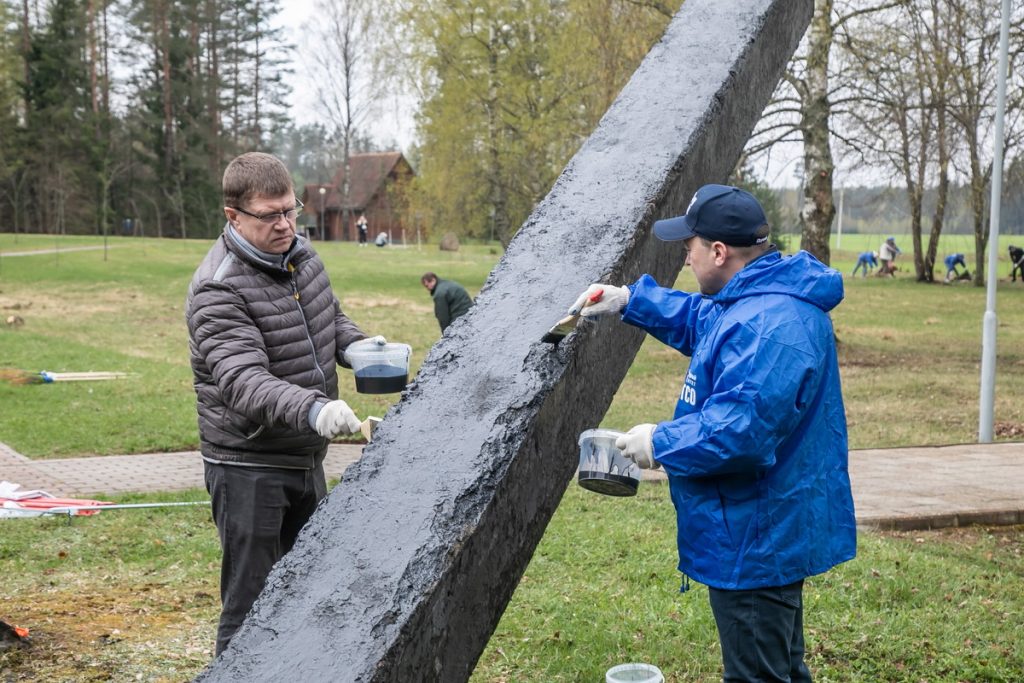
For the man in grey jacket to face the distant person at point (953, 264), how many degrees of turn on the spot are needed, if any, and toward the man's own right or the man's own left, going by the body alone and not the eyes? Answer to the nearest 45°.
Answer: approximately 90° to the man's own left

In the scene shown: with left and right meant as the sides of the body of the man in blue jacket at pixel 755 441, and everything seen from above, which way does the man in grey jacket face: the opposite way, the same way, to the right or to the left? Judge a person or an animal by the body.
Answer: the opposite way

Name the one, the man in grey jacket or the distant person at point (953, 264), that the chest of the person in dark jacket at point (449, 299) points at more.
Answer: the man in grey jacket

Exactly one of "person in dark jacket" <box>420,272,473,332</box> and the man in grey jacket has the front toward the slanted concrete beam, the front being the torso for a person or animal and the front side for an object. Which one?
the man in grey jacket

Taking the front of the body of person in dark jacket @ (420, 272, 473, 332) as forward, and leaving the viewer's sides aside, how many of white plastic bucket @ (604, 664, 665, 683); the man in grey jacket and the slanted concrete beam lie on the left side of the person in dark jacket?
3

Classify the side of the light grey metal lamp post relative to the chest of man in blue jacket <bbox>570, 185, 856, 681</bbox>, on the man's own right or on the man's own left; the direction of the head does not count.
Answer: on the man's own right

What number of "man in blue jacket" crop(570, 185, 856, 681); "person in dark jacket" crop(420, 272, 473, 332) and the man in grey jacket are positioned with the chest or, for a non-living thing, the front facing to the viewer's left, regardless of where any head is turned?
2

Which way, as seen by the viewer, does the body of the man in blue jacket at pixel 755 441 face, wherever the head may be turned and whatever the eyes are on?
to the viewer's left

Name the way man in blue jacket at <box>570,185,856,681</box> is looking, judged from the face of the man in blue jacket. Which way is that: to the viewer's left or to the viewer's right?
to the viewer's left

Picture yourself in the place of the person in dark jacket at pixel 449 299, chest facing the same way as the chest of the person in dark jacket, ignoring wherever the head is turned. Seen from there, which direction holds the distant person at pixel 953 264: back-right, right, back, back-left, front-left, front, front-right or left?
back-right

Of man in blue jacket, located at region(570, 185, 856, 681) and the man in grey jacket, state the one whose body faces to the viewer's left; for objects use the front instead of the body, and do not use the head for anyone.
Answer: the man in blue jacket

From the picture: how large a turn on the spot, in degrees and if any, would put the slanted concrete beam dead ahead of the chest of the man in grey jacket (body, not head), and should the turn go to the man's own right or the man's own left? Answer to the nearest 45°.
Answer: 0° — they already face it

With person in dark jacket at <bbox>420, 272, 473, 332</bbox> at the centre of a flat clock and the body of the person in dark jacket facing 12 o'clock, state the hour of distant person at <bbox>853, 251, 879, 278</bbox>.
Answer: The distant person is roughly at 4 o'clock from the person in dark jacket.

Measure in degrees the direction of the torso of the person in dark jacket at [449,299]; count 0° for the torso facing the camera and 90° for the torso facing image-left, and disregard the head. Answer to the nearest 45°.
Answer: approximately 90°
